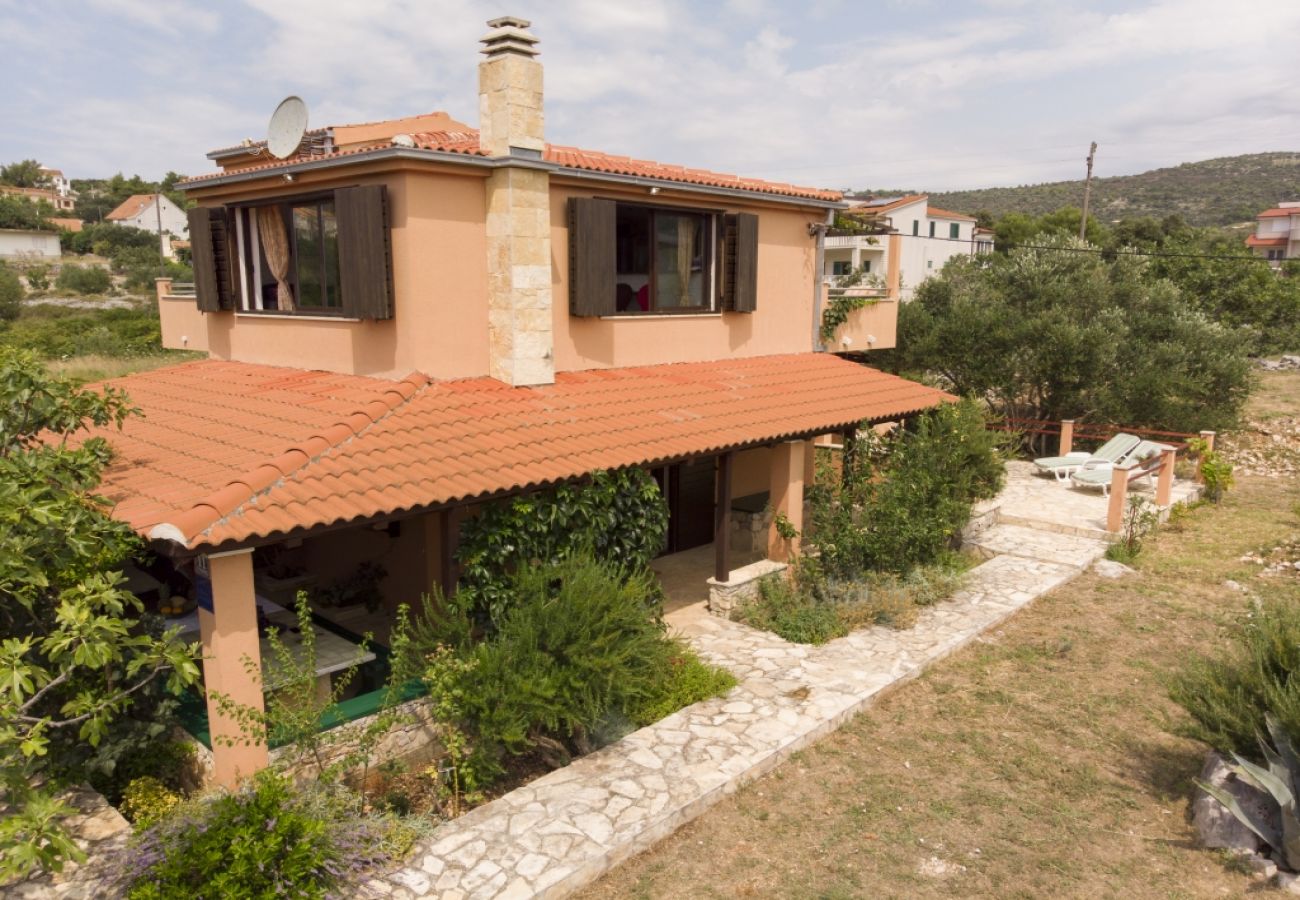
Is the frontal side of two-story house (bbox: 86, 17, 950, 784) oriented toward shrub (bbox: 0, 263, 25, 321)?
no

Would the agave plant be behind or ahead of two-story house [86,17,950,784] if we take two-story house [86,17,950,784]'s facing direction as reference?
ahead

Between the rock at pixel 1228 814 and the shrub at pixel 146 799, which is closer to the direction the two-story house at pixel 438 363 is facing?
the rock

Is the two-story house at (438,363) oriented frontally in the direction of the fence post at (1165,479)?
no

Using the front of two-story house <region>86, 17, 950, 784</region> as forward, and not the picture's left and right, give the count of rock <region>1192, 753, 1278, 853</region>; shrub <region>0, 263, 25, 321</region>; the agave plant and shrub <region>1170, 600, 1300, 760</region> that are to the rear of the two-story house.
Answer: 1

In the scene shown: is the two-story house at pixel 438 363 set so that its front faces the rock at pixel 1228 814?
yes

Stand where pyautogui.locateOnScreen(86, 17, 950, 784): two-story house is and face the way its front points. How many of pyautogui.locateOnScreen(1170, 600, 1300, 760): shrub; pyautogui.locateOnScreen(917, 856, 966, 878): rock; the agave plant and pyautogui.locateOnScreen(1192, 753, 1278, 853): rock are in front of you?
4

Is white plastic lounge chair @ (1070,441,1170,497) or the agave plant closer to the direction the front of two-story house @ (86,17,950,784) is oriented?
the agave plant

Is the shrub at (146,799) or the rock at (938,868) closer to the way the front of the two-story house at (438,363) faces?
the rock

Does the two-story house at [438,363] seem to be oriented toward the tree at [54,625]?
no

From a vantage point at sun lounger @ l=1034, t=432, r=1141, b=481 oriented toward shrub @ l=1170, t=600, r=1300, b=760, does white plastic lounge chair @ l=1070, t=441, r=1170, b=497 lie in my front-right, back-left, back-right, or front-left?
front-left

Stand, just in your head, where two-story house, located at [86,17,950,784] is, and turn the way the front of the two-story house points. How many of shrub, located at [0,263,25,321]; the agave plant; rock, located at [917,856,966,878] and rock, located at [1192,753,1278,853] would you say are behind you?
1

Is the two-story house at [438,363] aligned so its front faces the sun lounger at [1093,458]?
no

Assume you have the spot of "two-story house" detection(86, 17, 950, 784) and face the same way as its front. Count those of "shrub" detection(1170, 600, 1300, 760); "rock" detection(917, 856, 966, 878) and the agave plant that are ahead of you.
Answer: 3

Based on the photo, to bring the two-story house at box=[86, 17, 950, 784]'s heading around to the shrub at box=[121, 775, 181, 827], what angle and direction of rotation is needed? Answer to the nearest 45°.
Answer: approximately 90° to its right
